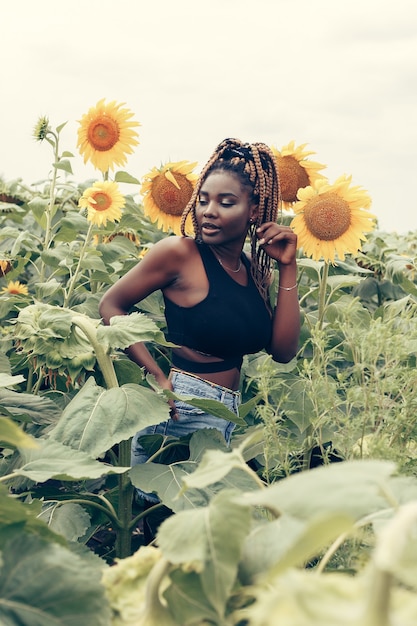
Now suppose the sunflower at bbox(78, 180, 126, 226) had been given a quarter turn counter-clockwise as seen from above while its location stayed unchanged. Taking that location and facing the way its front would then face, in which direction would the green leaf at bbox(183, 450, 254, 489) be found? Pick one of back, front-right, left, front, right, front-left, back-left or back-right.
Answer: right

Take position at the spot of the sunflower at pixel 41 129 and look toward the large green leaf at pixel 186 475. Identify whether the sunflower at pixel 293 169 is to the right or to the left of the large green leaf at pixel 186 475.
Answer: left

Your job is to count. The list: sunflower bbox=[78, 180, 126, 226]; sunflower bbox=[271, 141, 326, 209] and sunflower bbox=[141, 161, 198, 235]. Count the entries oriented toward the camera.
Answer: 3

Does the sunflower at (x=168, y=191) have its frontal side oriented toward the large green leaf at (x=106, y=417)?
yes

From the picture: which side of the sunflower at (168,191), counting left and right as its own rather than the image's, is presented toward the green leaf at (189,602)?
front

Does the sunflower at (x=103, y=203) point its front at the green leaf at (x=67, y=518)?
yes

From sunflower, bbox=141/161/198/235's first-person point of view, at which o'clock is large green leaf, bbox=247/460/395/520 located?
The large green leaf is roughly at 12 o'clock from the sunflower.
